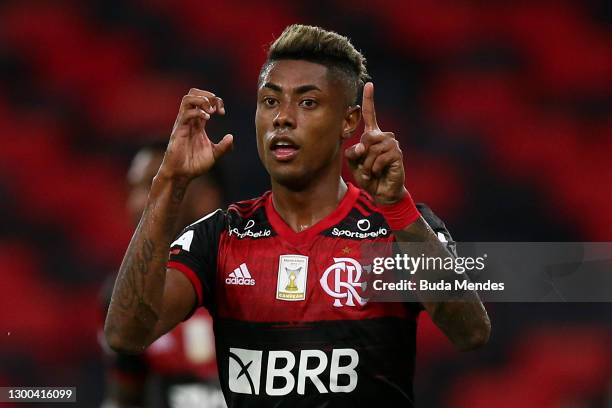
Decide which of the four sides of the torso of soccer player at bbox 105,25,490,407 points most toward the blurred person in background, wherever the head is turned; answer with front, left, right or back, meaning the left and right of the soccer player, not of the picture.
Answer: back

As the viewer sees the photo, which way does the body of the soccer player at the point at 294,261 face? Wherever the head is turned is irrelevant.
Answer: toward the camera
